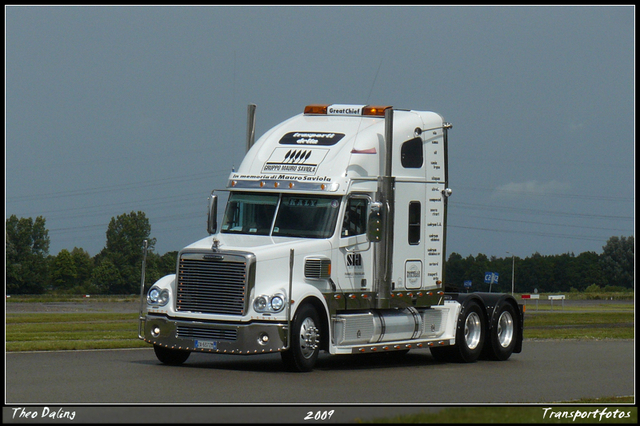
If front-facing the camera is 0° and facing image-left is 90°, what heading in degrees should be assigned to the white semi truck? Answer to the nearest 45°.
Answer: approximately 45°
